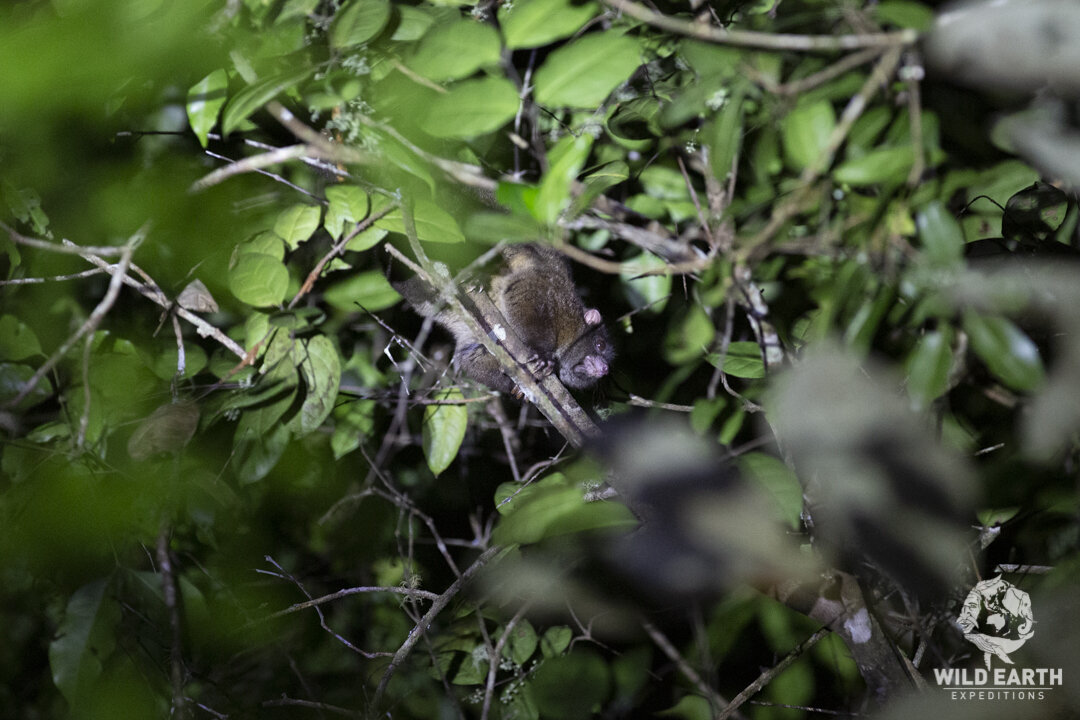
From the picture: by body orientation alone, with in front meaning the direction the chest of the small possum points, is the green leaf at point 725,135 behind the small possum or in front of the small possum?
in front

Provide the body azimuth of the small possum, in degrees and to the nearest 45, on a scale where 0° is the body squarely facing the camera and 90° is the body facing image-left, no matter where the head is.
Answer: approximately 315°

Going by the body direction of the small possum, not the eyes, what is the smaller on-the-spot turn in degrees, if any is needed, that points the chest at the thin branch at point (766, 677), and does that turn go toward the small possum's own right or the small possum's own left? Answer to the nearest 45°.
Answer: approximately 45° to the small possum's own right

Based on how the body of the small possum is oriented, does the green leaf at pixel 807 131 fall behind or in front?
in front

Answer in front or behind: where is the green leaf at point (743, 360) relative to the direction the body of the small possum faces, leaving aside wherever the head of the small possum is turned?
in front

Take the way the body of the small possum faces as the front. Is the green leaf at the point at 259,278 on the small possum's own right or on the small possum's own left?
on the small possum's own right

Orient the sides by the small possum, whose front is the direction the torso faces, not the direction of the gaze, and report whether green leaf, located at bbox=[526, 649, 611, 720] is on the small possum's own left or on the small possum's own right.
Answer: on the small possum's own right
